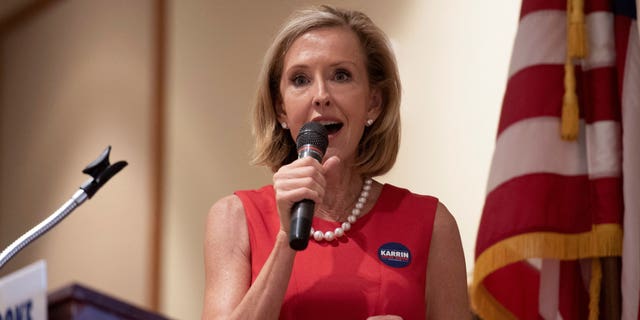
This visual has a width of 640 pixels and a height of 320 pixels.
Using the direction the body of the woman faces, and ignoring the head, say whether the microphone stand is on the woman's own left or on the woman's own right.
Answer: on the woman's own right

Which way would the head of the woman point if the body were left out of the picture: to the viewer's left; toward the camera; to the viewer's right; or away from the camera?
toward the camera

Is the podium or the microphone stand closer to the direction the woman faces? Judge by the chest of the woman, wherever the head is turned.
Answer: the podium

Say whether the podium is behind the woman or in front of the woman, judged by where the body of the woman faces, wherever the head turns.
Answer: in front

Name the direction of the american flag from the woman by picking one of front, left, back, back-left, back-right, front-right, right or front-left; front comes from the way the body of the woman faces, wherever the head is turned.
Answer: left

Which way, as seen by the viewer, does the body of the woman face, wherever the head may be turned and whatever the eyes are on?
toward the camera
